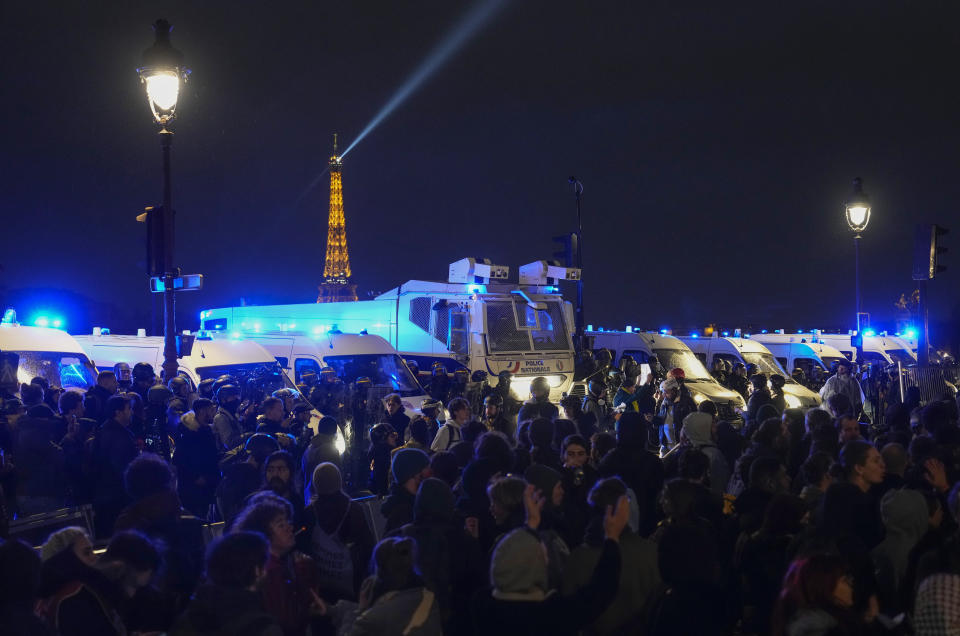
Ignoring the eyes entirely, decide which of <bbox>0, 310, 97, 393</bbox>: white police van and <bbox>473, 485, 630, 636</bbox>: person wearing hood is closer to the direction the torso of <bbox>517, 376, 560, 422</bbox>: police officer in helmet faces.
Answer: the person wearing hood

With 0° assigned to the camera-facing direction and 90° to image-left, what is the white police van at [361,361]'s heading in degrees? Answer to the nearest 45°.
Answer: approximately 315°

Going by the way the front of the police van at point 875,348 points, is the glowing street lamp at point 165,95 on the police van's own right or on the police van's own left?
on the police van's own right

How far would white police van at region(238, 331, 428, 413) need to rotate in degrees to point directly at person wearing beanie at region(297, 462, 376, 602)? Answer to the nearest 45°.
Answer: approximately 45° to its right

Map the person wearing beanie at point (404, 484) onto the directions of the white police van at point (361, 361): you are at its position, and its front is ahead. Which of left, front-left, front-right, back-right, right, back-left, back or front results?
front-right

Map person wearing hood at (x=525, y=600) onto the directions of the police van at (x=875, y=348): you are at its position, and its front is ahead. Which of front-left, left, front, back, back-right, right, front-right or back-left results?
front-right

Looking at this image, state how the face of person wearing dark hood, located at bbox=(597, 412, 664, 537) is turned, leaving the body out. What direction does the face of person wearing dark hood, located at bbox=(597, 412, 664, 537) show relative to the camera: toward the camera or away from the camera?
away from the camera
